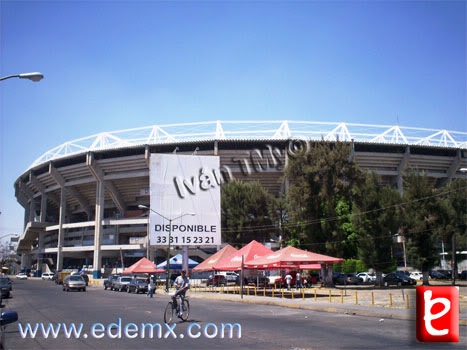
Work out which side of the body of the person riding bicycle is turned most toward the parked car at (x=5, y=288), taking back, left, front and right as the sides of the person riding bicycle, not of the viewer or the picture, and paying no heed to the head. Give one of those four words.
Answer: right

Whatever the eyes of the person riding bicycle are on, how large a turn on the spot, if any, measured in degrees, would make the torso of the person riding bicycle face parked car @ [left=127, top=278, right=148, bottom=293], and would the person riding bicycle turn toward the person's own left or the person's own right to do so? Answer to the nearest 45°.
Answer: approximately 135° to the person's own right

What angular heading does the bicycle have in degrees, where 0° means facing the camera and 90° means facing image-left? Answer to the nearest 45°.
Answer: approximately 45°

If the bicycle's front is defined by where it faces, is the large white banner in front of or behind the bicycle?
behind

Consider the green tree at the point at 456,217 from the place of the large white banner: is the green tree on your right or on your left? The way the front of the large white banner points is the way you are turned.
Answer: on your left

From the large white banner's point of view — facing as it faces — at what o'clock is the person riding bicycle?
The person riding bicycle is roughly at 12 o'clock from the large white banner.

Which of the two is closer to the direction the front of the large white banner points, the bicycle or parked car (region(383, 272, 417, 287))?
the bicycle

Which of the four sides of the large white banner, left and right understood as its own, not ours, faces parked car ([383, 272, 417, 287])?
left

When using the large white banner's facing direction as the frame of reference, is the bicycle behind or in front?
in front
